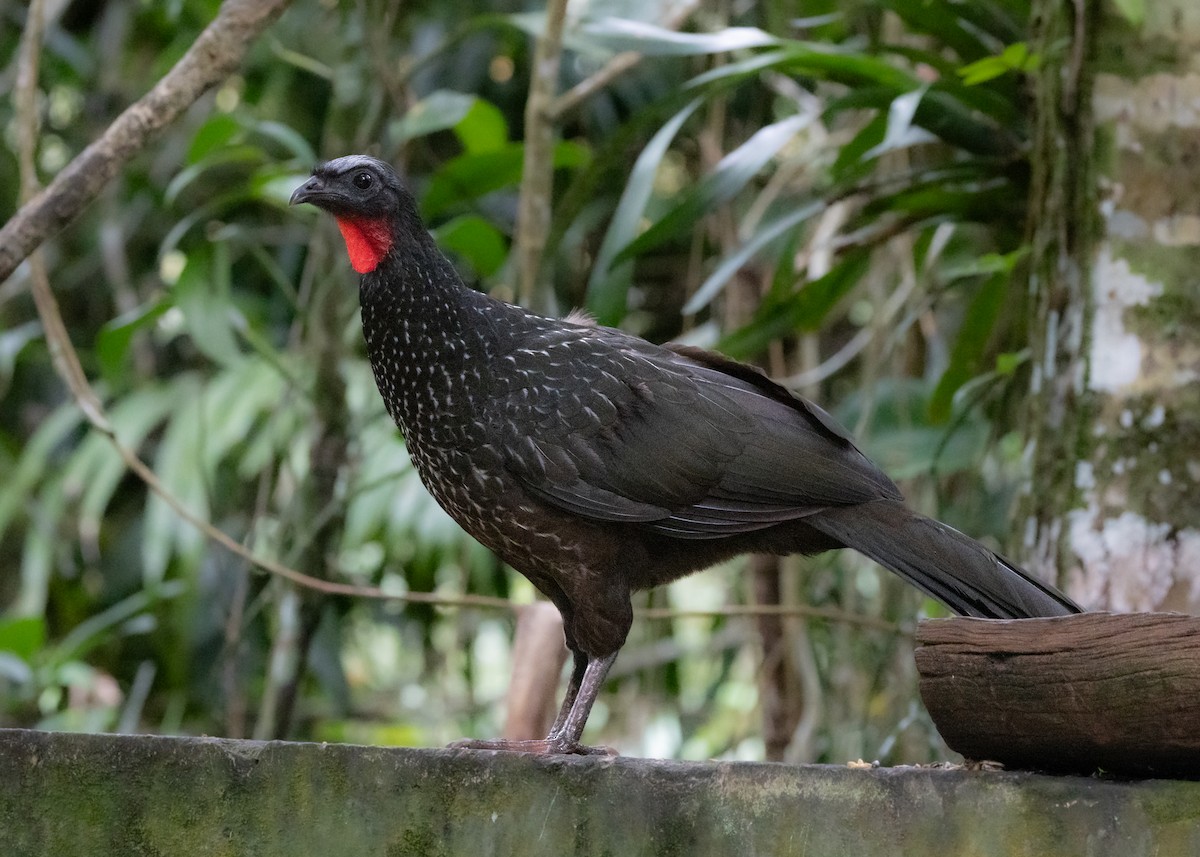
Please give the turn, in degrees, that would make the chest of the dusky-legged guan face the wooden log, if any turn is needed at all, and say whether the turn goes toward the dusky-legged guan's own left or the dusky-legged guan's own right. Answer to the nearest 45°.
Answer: approximately 135° to the dusky-legged guan's own left

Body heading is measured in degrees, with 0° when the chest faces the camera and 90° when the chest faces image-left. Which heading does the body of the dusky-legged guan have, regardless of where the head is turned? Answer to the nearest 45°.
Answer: approximately 90°

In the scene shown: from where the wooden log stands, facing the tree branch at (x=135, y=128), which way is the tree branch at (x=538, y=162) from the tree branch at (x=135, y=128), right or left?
right

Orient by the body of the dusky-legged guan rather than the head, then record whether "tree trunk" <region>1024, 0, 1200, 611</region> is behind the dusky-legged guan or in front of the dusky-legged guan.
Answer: behind

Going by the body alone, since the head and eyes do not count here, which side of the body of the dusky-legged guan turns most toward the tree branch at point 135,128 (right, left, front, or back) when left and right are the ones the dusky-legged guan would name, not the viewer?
front

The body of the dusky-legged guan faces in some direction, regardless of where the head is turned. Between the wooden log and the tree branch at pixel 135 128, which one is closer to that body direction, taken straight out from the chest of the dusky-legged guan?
the tree branch
